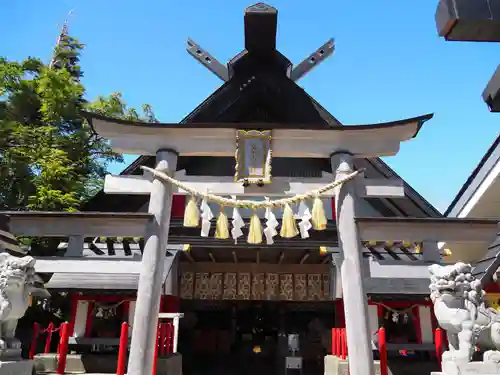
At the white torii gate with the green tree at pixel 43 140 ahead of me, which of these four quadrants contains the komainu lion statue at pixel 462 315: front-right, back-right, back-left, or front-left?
back-right

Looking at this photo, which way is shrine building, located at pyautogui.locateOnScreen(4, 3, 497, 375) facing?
toward the camera

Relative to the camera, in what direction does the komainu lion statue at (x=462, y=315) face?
facing the viewer and to the left of the viewer

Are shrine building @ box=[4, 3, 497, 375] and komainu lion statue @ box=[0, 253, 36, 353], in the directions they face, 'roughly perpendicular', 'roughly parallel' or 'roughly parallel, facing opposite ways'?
roughly perpendicular

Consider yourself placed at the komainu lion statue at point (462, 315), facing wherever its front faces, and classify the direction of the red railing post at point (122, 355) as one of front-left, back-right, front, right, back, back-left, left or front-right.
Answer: front-right

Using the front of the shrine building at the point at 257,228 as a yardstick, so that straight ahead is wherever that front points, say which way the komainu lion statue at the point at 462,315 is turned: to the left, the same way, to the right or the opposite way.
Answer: to the right

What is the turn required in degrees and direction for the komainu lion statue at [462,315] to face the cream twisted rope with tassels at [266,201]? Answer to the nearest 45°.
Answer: approximately 45° to its right

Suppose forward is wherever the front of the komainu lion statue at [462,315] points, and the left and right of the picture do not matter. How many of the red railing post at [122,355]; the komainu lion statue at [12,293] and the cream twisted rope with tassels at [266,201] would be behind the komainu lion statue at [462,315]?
0

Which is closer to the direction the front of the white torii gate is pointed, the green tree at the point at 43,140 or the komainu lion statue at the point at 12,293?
the komainu lion statue

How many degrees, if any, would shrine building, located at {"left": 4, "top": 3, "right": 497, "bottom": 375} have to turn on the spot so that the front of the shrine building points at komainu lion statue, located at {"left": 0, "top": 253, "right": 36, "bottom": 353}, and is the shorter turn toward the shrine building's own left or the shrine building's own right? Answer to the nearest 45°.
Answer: approximately 45° to the shrine building's own right

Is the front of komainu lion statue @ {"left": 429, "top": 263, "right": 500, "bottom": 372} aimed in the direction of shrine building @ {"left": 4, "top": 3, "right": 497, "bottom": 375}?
no

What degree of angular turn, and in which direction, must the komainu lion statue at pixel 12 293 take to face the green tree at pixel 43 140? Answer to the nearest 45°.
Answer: approximately 135° to its left

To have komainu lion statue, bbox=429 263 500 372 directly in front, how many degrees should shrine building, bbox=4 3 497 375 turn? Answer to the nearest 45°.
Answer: approximately 45° to its left

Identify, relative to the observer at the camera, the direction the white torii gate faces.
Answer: facing the viewer
